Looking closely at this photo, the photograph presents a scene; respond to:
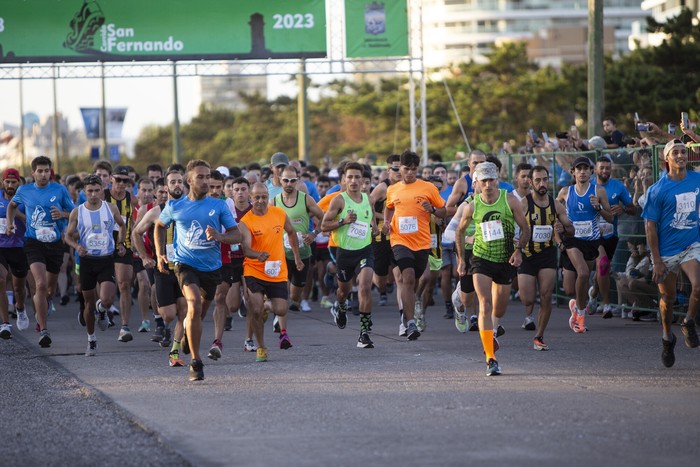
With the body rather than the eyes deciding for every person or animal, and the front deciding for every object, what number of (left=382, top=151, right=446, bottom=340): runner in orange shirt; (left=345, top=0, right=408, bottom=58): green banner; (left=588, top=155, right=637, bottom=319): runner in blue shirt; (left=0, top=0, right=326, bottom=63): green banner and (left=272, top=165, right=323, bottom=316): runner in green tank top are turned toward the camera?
5

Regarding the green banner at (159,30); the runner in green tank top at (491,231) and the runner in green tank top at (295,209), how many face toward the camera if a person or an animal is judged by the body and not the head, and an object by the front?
3

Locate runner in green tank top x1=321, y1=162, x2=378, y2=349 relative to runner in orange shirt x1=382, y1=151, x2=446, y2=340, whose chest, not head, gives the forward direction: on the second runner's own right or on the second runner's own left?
on the second runner's own right

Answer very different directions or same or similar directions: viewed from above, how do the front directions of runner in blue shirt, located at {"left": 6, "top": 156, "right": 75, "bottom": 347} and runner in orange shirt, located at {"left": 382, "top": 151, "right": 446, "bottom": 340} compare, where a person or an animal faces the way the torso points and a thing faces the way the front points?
same or similar directions

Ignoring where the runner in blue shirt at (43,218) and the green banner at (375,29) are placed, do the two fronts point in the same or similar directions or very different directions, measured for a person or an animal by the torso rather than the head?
same or similar directions

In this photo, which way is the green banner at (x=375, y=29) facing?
toward the camera

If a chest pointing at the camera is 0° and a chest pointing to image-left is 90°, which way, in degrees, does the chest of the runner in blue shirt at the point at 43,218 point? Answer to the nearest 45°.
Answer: approximately 0°

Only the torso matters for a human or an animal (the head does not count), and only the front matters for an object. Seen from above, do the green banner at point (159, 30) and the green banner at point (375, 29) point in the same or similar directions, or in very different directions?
same or similar directions

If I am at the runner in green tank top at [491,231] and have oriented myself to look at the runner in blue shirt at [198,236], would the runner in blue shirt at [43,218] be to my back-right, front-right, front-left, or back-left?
front-right

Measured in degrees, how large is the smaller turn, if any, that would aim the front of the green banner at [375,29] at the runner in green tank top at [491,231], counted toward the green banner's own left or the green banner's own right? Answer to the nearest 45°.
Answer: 0° — it already faces them

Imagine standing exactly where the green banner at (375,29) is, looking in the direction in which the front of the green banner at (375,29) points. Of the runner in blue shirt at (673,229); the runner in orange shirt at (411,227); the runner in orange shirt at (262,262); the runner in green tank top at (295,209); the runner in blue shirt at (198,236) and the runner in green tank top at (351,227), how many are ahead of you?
6

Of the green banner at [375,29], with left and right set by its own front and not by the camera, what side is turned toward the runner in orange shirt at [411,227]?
front

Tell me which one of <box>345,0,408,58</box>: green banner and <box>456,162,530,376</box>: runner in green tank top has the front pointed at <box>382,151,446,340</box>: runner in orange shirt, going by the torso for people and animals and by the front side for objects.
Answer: the green banner

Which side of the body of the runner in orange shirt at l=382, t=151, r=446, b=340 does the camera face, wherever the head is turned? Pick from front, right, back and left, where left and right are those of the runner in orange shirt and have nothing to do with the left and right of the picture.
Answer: front

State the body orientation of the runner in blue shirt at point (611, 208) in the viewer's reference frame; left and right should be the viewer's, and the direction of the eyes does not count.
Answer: facing the viewer

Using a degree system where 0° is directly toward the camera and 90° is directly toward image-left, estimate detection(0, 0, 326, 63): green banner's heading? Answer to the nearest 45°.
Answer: approximately 0°

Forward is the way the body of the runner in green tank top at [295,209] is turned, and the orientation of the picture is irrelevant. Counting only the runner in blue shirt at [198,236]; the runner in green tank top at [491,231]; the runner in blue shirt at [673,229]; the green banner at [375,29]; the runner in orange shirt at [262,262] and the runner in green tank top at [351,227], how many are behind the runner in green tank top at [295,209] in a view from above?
1

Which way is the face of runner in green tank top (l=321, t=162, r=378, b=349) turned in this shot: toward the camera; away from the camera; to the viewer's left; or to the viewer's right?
toward the camera

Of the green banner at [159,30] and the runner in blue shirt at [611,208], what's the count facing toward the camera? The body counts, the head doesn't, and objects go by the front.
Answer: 2

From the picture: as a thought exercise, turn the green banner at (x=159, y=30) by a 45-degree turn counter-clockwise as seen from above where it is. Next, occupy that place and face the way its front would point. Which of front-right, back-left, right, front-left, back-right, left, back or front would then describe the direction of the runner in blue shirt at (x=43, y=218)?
front-right
